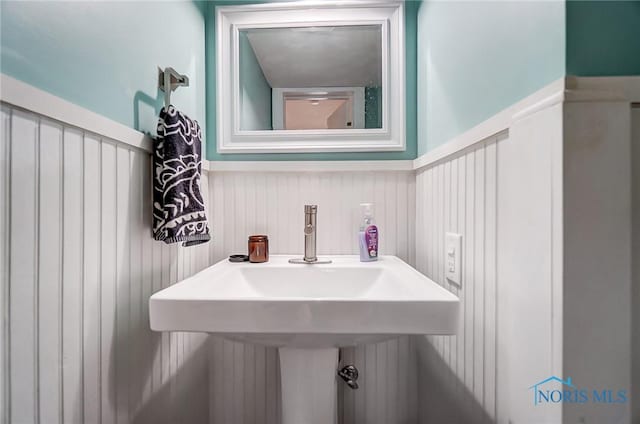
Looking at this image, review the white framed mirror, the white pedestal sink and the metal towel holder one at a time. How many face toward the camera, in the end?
2

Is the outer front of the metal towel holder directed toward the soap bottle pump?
yes

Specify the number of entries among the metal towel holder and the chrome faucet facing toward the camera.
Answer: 1

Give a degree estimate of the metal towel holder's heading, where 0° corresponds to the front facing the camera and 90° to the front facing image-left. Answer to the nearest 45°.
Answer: approximately 270°

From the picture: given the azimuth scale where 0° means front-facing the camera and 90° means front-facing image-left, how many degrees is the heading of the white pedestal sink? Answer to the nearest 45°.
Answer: approximately 0°

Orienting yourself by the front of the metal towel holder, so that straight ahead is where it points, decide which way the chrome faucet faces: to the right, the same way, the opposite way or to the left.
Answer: to the right
